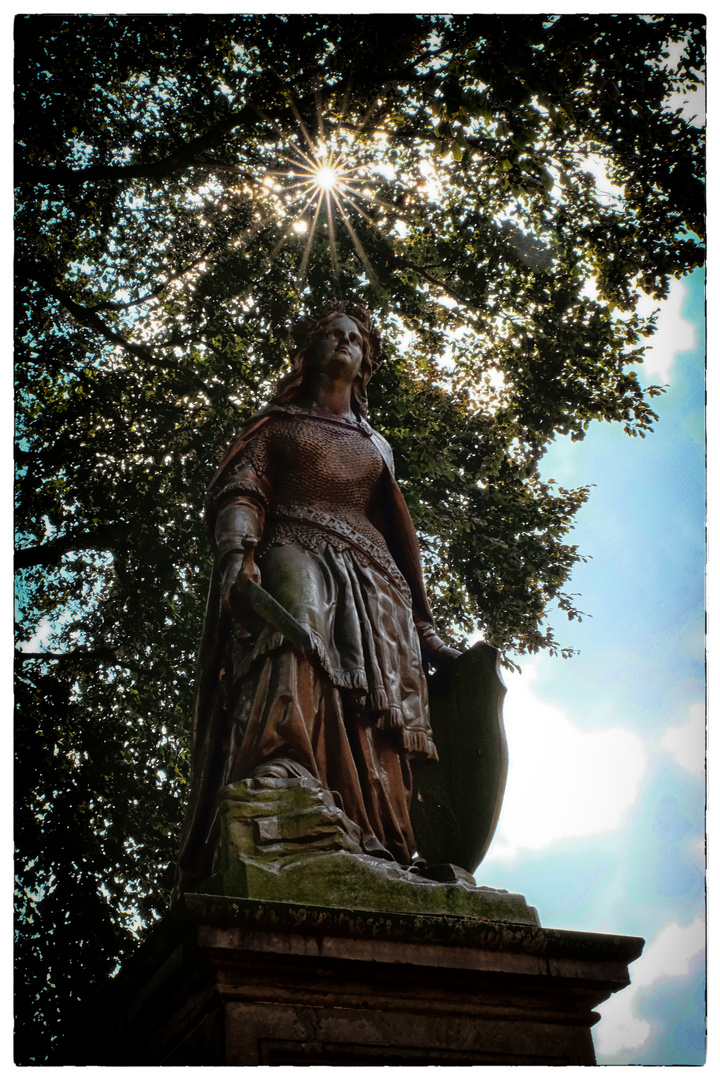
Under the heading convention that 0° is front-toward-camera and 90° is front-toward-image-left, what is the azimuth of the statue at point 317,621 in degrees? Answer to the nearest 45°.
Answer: approximately 315°
